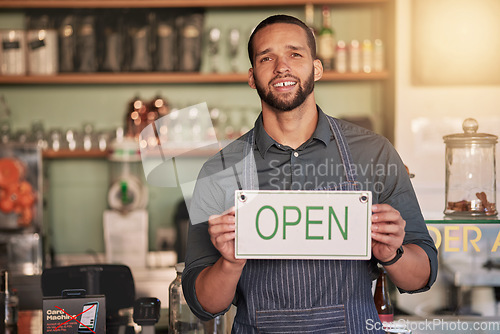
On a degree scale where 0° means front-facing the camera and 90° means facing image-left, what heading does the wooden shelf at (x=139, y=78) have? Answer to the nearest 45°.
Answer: approximately 0°

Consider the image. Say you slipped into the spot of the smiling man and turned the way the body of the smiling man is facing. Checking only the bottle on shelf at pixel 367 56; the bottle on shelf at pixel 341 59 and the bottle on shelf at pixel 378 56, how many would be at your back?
3

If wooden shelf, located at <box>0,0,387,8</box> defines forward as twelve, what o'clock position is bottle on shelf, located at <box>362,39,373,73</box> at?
The bottle on shelf is roughly at 9 o'clock from the wooden shelf.

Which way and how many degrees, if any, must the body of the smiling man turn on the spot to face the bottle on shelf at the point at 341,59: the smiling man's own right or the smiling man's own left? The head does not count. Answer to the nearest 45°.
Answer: approximately 180°

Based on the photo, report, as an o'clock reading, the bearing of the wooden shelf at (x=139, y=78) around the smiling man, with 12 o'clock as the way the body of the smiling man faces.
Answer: The wooden shelf is roughly at 5 o'clock from the smiling man.

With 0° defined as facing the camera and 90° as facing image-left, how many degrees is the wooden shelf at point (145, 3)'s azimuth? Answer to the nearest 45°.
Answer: approximately 0°

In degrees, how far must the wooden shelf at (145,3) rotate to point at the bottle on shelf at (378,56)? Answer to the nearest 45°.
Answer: approximately 90° to its left

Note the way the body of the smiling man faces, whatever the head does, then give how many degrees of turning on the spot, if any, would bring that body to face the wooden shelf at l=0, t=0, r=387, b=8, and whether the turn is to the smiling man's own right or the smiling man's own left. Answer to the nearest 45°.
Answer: approximately 135° to the smiling man's own right

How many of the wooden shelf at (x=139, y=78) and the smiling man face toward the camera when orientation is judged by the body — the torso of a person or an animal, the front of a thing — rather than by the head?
2
